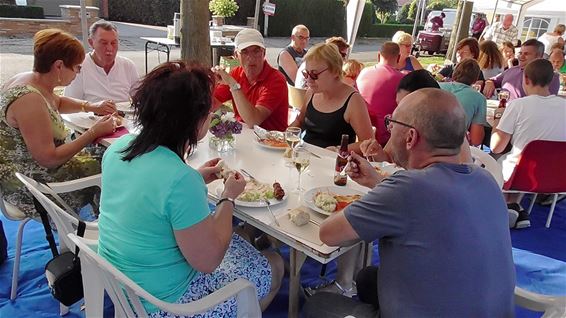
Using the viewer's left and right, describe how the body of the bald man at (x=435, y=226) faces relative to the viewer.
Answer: facing away from the viewer and to the left of the viewer

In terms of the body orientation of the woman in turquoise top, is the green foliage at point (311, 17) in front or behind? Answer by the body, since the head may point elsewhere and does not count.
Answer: in front

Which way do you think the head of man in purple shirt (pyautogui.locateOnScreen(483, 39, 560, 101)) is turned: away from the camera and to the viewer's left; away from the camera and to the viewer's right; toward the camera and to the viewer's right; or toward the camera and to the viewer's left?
toward the camera and to the viewer's left

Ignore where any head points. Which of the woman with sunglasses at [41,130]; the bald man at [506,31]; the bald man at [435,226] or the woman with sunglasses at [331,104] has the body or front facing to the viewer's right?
the woman with sunglasses at [41,130]

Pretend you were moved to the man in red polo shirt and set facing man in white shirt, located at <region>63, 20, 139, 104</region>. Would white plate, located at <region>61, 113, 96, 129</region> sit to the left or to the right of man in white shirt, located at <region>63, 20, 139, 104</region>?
left

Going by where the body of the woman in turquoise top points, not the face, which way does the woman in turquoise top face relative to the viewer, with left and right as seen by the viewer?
facing away from the viewer and to the right of the viewer

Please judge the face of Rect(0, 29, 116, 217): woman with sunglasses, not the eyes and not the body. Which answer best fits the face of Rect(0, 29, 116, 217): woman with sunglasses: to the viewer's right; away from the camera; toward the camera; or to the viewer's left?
to the viewer's right

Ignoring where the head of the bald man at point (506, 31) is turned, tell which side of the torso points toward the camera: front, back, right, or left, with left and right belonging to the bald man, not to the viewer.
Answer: front

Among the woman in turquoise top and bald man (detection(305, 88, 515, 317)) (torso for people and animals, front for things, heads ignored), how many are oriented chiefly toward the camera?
0

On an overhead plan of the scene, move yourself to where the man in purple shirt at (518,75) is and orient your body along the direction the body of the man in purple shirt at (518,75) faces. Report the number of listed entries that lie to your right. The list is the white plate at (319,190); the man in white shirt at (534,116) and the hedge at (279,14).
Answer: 1

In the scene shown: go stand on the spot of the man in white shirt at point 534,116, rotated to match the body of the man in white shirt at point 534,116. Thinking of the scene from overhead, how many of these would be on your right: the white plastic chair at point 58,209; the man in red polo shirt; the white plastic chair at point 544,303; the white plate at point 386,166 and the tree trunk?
0

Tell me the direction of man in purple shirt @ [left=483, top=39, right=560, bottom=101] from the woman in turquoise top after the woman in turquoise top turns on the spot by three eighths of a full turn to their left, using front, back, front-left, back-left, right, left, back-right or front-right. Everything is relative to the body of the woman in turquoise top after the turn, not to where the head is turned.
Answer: back-right

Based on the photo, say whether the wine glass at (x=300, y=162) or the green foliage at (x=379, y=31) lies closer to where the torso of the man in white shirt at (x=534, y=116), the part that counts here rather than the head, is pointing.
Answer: the green foliage

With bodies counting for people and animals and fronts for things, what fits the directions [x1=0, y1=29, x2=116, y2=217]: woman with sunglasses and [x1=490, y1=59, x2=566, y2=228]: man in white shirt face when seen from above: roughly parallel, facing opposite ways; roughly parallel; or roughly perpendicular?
roughly perpendicular

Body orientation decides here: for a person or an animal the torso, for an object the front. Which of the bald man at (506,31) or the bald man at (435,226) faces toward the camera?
the bald man at (506,31)

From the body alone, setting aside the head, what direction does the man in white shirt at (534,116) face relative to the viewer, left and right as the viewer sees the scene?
facing away from the viewer and to the left of the viewer

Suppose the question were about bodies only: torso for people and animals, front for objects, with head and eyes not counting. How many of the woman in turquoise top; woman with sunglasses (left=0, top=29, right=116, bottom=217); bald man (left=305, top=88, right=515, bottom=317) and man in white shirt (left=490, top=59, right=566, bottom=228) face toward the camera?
0

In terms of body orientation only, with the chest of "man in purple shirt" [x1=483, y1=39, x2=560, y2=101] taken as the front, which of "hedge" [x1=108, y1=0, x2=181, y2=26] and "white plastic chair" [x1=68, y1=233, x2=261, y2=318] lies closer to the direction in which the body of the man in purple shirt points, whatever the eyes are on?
the white plastic chair

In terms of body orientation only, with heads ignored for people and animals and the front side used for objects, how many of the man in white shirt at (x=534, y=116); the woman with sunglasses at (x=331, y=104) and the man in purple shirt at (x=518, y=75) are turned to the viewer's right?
0

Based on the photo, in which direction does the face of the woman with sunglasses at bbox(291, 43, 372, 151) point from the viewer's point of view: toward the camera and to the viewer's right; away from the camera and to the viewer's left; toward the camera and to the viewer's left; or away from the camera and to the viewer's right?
toward the camera and to the viewer's left
